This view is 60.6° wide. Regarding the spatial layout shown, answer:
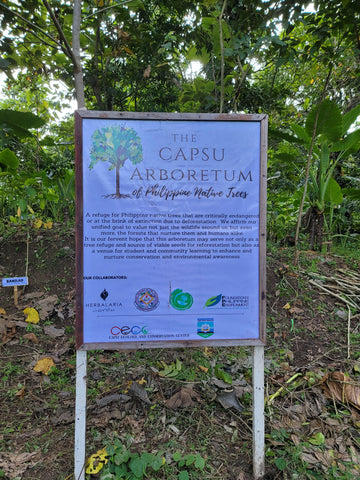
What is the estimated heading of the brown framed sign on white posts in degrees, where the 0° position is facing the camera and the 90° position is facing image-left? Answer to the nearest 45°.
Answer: approximately 0°

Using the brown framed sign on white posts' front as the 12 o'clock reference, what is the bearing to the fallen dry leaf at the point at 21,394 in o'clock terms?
The fallen dry leaf is roughly at 4 o'clock from the brown framed sign on white posts.

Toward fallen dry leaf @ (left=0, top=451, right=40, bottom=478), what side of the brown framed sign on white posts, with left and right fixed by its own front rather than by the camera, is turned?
right

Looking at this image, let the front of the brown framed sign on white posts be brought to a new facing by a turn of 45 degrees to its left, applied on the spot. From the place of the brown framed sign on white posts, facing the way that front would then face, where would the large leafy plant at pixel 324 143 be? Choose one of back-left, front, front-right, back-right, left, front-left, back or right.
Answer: left

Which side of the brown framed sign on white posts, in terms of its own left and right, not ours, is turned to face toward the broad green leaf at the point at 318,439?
left

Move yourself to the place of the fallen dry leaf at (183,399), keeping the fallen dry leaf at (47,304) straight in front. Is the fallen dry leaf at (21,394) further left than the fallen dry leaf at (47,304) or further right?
left

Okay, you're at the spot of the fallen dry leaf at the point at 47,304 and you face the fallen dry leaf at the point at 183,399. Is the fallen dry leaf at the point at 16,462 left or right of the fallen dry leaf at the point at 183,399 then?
right

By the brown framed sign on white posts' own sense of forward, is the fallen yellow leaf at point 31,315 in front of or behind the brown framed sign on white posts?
behind

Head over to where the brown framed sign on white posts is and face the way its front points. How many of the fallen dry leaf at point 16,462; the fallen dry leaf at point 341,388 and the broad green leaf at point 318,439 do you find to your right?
1

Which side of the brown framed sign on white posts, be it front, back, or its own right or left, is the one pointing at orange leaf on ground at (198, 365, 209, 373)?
back

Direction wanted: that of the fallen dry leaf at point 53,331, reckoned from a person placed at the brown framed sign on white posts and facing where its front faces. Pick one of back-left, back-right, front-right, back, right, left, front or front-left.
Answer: back-right

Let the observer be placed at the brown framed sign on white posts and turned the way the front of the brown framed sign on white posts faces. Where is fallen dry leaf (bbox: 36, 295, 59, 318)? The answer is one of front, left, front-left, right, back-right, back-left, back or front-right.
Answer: back-right
